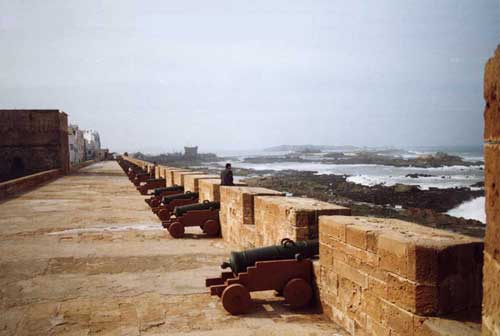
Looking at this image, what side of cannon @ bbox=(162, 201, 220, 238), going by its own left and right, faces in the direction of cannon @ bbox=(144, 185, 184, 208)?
left

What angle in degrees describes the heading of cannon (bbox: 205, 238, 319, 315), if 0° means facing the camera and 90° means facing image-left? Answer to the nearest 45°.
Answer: approximately 270°

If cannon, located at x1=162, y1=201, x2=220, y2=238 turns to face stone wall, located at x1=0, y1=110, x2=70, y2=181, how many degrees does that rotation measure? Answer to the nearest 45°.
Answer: approximately 135° to its left

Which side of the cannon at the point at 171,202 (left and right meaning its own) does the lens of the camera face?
right

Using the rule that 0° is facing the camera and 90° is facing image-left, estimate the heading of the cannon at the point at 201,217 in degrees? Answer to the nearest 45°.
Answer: approximately 270°

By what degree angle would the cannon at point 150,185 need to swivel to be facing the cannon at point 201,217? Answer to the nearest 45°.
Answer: approximately 90° to its right

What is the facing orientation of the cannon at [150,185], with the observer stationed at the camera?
facing to the right of the viewer

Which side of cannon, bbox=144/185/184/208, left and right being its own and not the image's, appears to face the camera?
right

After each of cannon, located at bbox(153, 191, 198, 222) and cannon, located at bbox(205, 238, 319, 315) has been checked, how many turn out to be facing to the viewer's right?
2

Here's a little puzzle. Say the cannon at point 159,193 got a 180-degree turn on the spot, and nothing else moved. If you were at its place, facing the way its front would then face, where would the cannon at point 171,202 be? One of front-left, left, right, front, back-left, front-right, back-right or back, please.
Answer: left

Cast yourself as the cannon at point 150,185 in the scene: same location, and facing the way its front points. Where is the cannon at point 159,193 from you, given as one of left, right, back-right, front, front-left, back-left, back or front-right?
right

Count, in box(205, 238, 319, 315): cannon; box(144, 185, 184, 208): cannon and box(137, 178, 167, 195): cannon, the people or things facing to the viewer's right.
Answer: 3
